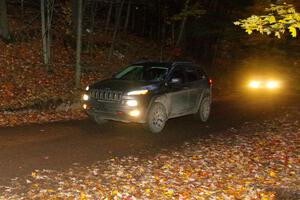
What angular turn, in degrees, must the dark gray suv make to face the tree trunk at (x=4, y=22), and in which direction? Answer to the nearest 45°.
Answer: approximately 90° to its right

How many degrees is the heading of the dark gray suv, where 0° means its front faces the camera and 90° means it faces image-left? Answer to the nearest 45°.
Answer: approximately 45°
